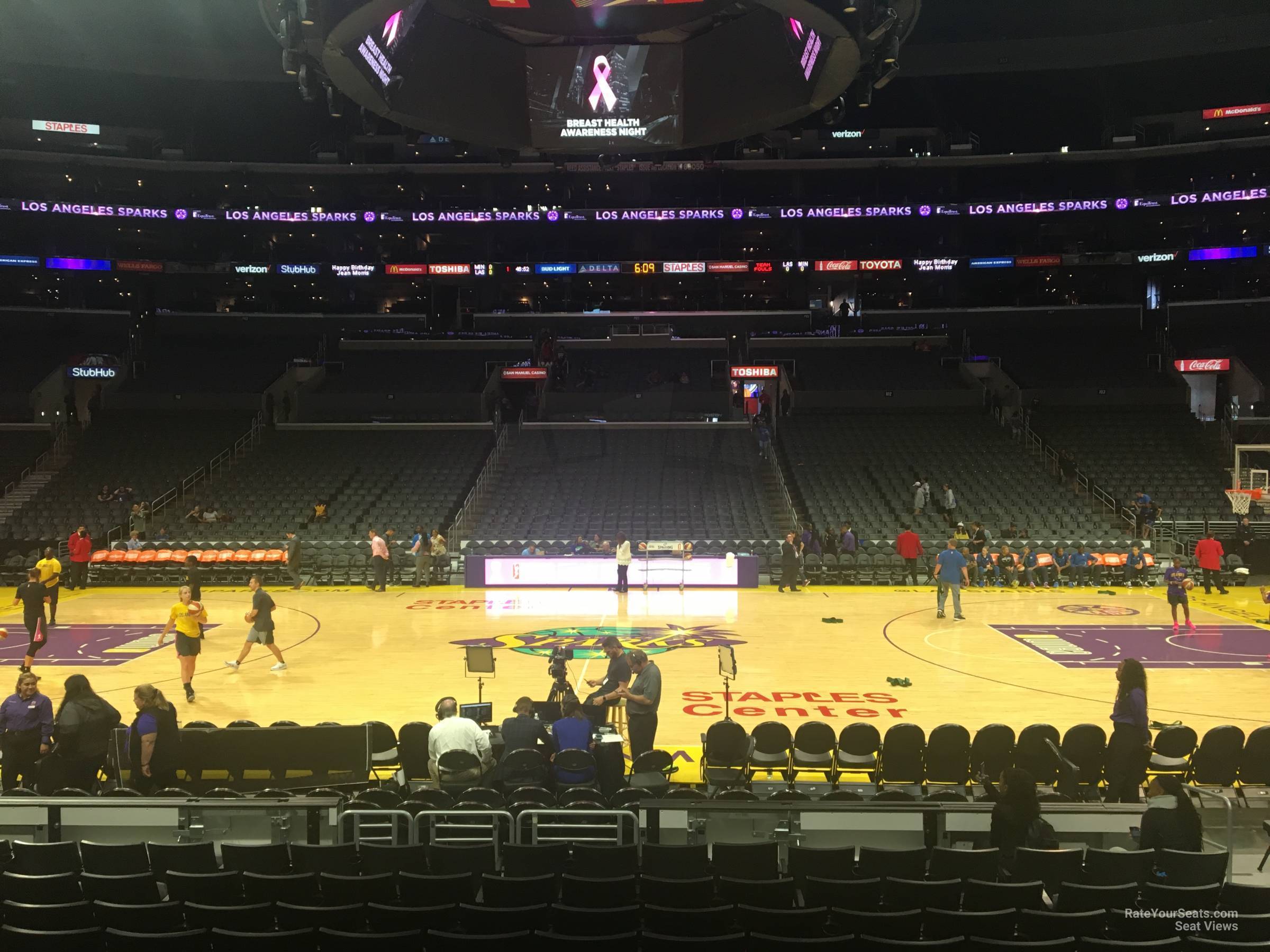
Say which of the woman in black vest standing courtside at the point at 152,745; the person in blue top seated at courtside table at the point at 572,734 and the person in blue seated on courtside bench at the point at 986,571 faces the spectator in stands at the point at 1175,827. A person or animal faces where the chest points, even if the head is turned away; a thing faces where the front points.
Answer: the person in blue seated on courtside bench at the point at 986,571

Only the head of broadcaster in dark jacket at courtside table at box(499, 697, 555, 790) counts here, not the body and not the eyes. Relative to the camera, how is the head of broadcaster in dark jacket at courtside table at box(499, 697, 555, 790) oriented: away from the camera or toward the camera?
away from the camera

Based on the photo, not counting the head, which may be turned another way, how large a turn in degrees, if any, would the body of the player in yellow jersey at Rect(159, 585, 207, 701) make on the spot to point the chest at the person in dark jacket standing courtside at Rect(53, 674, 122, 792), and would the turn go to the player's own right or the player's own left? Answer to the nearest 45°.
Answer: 0° — they already face them

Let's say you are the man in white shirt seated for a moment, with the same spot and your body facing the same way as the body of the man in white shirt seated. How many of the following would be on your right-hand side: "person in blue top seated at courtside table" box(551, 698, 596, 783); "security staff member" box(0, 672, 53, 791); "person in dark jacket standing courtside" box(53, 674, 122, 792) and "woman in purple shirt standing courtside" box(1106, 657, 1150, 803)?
2

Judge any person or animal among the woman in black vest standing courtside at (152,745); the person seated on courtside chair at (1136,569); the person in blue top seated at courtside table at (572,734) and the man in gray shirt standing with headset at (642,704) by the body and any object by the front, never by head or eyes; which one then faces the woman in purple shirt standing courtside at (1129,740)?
the person seated on courtside chair at (1136,569)

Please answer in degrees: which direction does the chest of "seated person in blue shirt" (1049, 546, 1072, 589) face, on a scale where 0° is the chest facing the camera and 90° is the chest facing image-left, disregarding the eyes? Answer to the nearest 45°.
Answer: approximately 0°

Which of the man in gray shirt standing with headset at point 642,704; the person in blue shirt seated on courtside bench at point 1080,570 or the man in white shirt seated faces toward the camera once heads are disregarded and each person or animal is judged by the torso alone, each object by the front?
the person in blue shirt seated on courtside bench

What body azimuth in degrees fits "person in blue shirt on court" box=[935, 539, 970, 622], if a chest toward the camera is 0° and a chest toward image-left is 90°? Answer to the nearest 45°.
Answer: approximately 180°

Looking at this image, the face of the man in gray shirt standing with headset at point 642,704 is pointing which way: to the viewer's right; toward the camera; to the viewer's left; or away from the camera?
to the viewer's left

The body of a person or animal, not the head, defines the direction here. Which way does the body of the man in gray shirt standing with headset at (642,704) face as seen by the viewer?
to the viewer's left

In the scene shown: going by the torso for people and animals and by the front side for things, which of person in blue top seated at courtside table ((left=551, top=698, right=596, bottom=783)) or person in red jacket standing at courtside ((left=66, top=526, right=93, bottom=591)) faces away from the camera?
person in blue top seated at courtside table ((left=551, top=698, right=596, bottom=783))

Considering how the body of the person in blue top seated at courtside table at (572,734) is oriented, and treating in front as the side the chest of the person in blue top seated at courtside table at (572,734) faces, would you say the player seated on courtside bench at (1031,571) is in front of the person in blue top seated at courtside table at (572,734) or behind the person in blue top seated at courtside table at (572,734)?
in front

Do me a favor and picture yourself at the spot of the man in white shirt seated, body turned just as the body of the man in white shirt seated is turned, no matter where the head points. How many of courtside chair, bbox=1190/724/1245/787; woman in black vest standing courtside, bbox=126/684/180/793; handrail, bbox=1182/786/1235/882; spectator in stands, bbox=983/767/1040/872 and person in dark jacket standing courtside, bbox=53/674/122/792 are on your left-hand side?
2

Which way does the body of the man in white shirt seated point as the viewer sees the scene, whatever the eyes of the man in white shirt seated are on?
away from the camera
